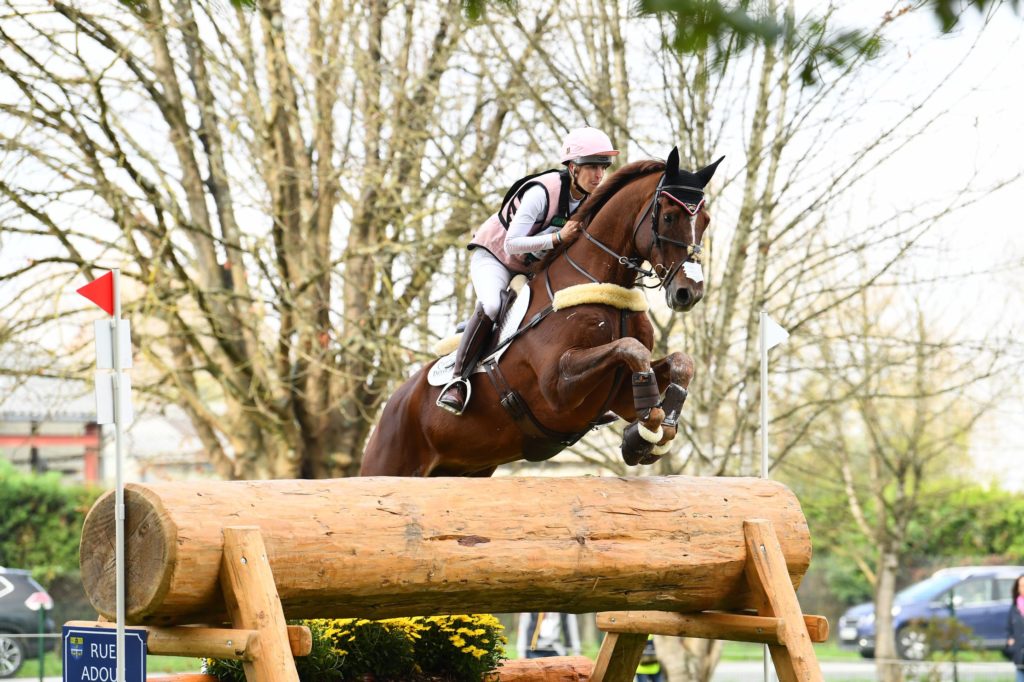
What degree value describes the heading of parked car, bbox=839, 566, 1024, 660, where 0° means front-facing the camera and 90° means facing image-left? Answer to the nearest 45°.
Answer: approximately 45°

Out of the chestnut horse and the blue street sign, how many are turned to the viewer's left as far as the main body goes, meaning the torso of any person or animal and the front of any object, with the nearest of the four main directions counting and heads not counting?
0

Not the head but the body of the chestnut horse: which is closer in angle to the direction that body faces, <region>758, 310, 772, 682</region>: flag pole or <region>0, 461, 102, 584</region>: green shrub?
the flag pole

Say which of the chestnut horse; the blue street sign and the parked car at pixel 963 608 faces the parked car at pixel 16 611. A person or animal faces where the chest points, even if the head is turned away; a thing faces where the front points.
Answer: the parked car at pixel 963 608

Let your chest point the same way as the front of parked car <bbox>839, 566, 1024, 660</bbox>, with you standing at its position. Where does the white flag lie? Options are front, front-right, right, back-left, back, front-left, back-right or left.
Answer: front-left

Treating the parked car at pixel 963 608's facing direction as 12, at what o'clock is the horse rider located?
The horse rider is roughly at 11 o'clock from the parked car.

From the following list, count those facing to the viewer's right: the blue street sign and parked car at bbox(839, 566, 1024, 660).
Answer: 0

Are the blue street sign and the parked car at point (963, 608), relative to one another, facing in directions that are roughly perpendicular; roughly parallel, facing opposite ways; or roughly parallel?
roughly perpendicular

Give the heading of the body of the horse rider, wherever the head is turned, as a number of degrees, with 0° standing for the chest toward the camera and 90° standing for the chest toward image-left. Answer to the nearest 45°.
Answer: approximately 315°

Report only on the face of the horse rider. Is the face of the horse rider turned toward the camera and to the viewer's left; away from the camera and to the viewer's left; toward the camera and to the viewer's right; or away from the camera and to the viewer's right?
toward the camera and to the viewer's right
